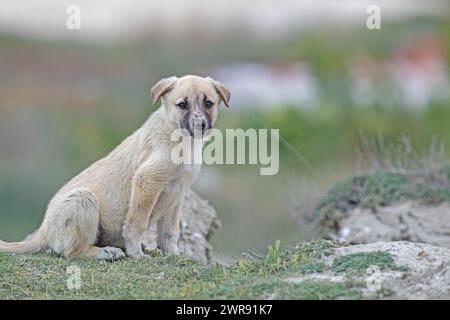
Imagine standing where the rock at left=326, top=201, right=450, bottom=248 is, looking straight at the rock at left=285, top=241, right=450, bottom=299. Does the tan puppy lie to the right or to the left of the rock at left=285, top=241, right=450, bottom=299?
right

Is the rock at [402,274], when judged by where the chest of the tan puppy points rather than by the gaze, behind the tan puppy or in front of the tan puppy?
in front

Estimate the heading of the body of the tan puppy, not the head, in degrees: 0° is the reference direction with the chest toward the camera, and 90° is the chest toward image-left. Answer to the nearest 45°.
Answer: approximately 270°

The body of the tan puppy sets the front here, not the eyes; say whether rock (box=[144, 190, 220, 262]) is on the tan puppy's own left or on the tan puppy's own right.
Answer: on the tan puppy's own left

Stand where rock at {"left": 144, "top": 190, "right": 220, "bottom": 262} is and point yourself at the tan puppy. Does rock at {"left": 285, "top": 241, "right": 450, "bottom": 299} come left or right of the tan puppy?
left

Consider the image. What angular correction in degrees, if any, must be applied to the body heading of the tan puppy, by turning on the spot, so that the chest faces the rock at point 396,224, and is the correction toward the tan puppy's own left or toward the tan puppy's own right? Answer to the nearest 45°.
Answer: approximately 45° to the tan puppy's own left
